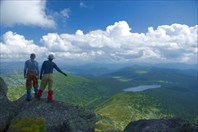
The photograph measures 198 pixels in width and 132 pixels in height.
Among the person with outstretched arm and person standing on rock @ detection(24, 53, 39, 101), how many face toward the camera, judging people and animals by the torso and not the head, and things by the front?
0

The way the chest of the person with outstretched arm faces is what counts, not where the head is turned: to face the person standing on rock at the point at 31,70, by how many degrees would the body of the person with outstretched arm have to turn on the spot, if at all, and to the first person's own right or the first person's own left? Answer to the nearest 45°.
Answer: approximately 90° to the first person's own left

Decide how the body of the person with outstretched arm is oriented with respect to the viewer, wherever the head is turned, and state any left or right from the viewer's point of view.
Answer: facing away from the viewer and to the right of the viewer

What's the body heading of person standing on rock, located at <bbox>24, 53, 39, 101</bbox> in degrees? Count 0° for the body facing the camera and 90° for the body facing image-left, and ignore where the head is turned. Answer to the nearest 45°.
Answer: approximately 180°
